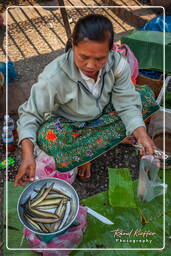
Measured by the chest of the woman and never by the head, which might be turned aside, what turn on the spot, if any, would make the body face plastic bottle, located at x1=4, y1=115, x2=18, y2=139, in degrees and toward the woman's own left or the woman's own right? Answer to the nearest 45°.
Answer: approximately 135° to the woman's own right

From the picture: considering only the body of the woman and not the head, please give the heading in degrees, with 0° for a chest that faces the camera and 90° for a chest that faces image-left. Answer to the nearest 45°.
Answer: approximately 0°
